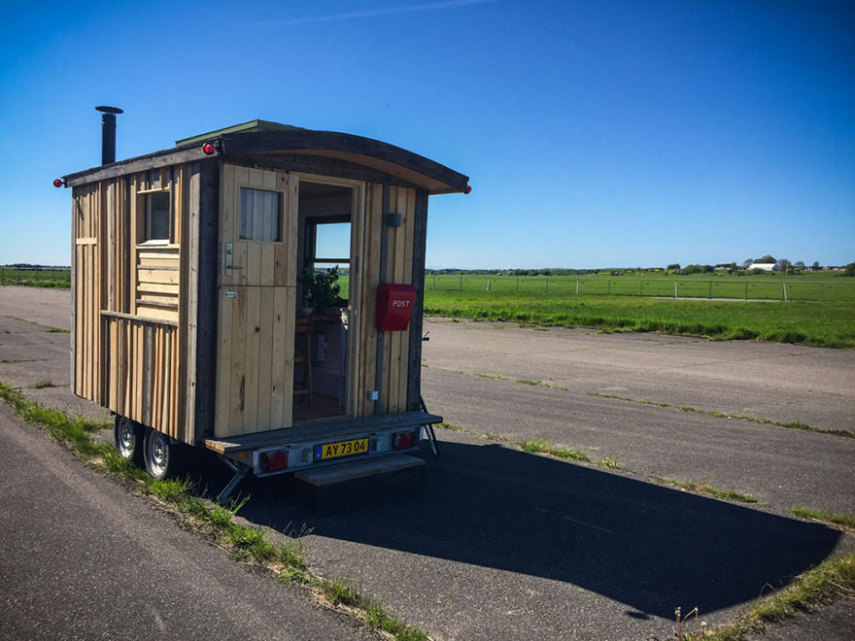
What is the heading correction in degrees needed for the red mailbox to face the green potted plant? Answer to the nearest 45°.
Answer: approximately 180°

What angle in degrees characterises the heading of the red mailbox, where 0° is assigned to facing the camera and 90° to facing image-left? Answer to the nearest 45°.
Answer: approximately 315°

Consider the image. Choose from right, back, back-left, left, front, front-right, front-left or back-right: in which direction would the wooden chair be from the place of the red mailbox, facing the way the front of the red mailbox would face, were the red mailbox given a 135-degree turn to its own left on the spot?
front-left
